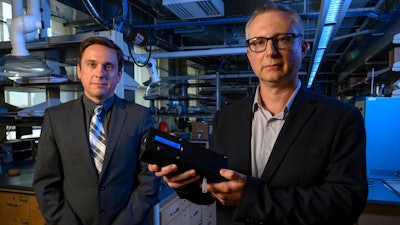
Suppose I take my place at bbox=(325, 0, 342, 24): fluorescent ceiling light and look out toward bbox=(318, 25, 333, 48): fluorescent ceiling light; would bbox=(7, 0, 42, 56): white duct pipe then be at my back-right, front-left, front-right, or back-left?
back-left

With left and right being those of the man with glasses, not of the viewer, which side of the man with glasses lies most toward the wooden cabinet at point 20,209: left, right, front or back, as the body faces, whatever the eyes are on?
right

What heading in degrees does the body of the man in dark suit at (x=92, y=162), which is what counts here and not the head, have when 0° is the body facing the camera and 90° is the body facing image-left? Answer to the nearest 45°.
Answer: approximately 0°

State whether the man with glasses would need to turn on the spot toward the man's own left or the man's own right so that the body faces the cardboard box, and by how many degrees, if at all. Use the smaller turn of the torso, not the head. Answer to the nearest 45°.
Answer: approximately 135° to the man's own right

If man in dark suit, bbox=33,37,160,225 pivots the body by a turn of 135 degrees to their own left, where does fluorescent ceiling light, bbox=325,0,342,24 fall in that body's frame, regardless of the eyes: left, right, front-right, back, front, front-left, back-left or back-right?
front-right

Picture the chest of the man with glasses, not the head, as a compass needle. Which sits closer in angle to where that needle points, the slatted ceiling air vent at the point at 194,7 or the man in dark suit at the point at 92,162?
the man in dark suit

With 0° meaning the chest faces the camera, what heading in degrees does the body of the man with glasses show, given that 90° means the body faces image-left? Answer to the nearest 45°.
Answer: approximately 45°

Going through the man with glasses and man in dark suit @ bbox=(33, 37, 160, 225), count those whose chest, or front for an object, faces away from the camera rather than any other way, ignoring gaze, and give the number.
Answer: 0

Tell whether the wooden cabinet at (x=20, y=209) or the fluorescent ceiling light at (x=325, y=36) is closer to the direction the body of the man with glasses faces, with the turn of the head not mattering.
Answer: the wooden cabinet
